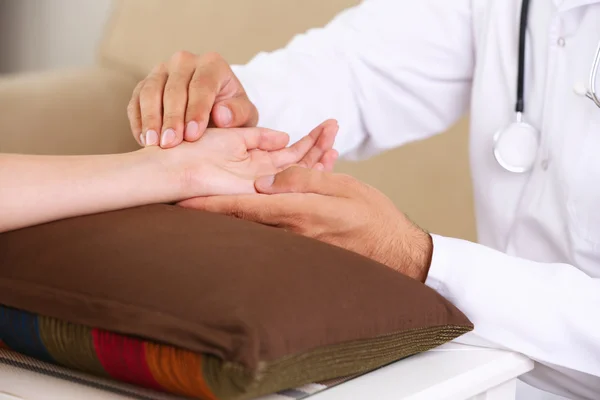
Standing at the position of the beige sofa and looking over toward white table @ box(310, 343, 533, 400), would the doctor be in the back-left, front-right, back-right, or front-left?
front-left

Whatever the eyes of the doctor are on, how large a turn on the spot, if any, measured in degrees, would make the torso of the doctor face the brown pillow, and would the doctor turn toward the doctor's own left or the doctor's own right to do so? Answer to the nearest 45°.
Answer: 0° — they already face it

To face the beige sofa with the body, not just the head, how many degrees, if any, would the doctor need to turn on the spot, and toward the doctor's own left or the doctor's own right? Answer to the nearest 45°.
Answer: approximately 90° to the doctor's own right

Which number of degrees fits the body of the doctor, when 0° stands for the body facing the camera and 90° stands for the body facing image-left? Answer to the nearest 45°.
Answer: approximately 45°
